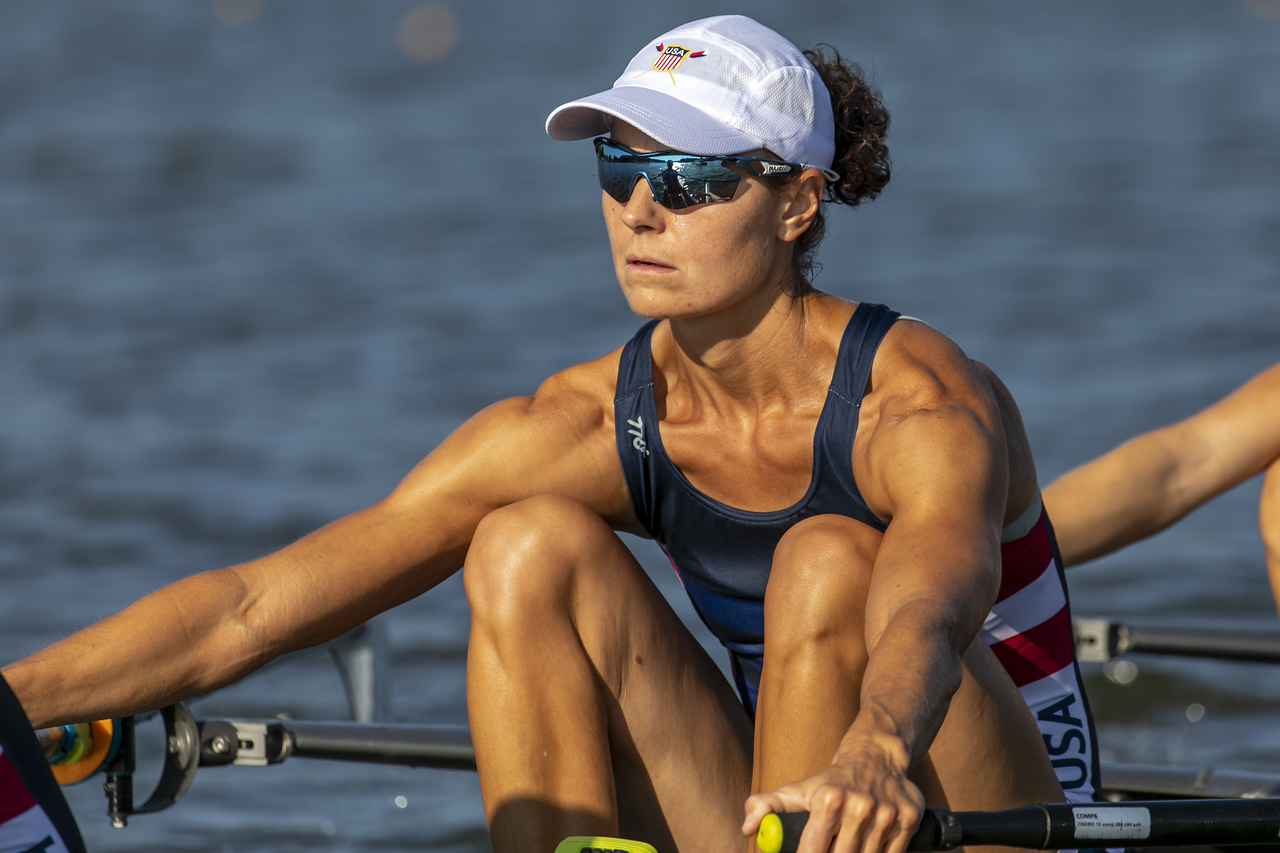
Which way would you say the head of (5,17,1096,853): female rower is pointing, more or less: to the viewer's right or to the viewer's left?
to the viewer's left

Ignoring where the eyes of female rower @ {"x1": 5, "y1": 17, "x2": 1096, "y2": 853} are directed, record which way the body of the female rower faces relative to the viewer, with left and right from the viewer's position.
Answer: facing the viewer and to the left of the viewer
